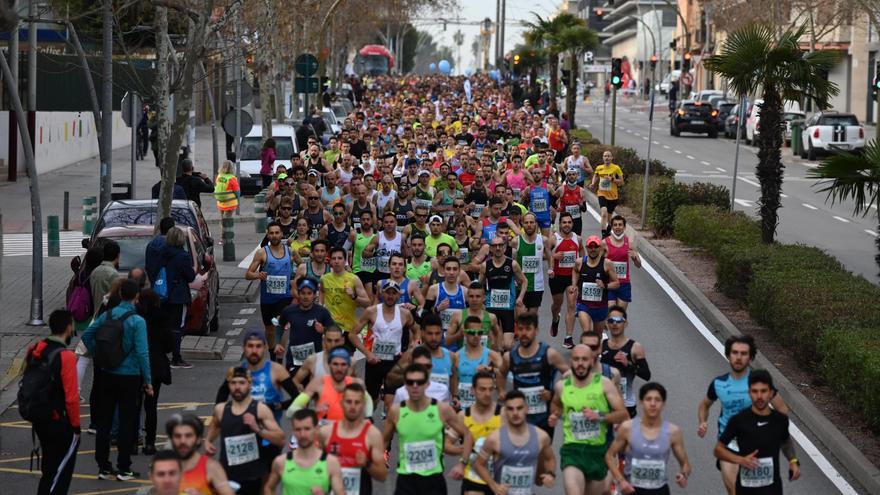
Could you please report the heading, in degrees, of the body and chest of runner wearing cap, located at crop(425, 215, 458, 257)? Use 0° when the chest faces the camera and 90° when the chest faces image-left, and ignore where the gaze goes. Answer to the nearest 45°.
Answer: approximately 0°

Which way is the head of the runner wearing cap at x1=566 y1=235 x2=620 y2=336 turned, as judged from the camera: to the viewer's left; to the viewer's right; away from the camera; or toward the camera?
toward the camera

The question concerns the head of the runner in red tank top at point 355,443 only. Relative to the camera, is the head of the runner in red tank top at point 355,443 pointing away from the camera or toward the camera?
toward the camera

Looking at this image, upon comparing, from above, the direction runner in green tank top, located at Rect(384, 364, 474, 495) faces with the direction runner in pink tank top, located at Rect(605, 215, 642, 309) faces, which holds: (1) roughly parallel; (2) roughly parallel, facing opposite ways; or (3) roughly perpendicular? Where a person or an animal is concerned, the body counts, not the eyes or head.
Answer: roughly parallel

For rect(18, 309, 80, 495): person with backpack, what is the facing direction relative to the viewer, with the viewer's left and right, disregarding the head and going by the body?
facing away from the viewer and to the right of the viewer

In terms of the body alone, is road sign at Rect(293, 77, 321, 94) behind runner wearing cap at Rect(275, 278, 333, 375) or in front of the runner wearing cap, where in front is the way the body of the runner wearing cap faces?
behind

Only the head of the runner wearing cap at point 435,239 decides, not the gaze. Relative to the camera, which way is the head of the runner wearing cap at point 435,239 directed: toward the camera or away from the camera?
toward the camera

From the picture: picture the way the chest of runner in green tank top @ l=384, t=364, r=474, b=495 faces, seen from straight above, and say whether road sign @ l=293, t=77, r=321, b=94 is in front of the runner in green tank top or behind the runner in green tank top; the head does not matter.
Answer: behind

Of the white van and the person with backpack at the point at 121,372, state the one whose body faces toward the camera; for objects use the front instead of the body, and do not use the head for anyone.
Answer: the white van

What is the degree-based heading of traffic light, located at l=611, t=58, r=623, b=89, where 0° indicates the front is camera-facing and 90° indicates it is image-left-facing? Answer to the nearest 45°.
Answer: approximately 0°

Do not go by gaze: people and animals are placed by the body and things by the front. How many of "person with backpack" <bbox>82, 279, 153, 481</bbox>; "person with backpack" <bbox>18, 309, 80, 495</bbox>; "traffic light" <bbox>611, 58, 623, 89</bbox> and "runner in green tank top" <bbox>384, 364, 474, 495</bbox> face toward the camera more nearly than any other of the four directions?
2

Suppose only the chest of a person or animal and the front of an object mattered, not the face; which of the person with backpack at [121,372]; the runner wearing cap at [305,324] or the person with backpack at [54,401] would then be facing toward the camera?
the runner wearing cap

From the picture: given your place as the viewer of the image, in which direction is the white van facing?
facing the viewer

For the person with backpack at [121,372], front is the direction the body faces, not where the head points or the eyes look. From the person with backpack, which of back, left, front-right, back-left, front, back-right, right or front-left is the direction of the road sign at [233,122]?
front-left

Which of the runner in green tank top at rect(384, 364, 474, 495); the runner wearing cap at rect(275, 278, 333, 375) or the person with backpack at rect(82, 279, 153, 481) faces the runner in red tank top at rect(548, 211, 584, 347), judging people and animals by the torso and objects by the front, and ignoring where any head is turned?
the person with backpack

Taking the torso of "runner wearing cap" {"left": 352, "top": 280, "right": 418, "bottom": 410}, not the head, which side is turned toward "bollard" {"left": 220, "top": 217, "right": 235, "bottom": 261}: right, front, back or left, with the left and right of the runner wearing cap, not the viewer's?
back

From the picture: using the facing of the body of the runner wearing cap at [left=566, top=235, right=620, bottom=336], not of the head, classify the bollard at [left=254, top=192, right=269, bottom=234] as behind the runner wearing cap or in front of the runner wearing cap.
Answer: behind

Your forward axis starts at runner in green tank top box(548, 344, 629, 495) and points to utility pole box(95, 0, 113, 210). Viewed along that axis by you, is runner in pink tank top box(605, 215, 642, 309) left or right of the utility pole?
right

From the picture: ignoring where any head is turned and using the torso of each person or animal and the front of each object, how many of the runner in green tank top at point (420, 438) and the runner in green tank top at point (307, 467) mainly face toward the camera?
2

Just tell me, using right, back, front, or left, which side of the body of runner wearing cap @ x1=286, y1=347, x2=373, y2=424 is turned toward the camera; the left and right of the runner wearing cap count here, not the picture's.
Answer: front
